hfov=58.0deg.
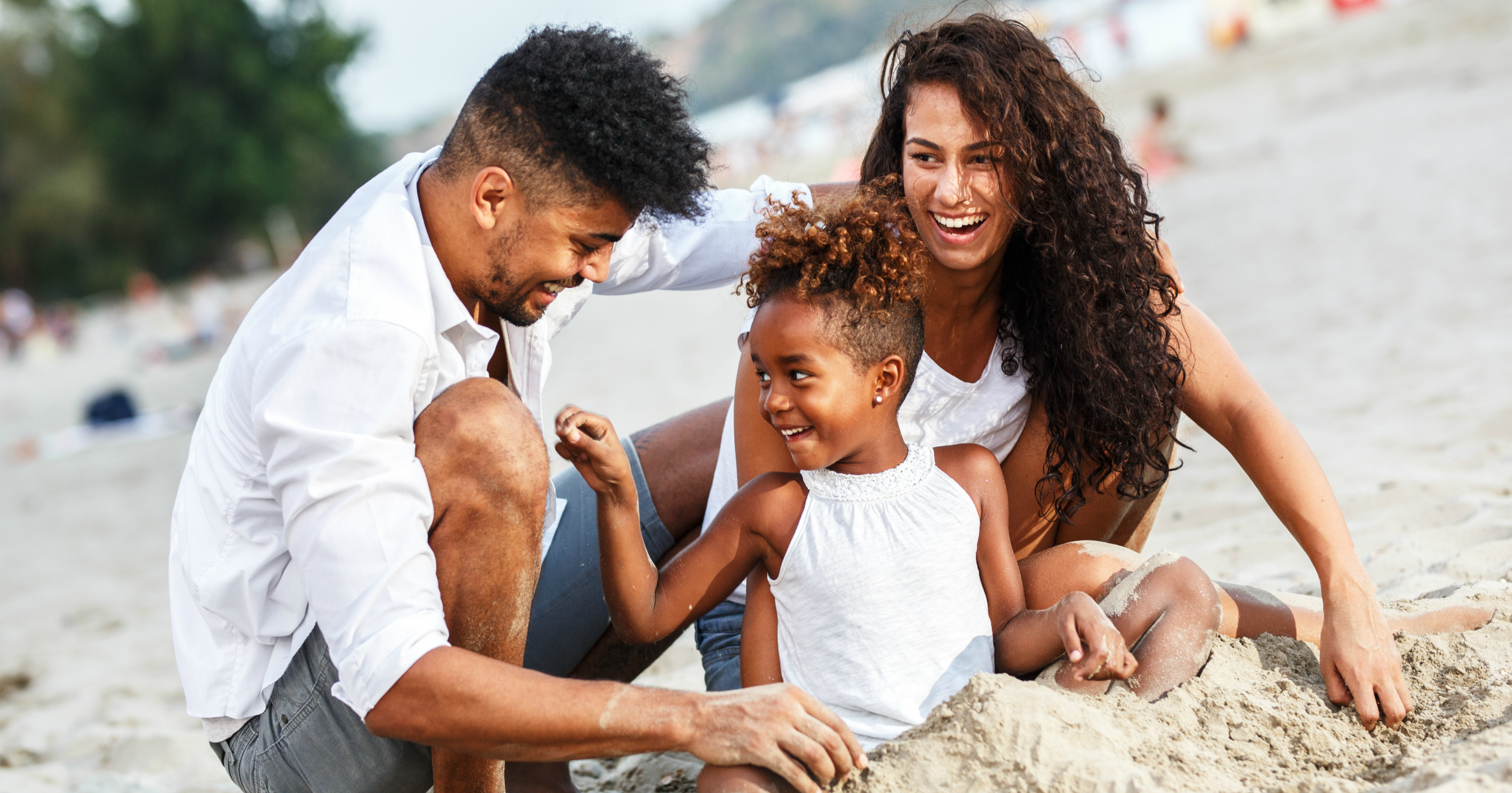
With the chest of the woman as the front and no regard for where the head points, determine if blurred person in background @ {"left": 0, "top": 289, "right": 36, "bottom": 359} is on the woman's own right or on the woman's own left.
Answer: on the woman's own right

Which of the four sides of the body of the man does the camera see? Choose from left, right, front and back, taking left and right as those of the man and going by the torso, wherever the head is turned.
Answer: right

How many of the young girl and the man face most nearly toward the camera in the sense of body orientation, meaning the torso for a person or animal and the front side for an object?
1

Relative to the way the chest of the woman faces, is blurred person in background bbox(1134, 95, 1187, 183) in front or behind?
behind

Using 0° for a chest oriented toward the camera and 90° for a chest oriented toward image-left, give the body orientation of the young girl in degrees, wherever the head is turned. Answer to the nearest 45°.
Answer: approximately 0°

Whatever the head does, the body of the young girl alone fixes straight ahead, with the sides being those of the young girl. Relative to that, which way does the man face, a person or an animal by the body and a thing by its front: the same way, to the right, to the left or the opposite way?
to the left

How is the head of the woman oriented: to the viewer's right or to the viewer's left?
to the viewer's left

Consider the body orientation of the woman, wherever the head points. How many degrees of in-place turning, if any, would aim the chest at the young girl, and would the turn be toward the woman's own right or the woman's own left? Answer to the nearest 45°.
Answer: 0° — they already face them

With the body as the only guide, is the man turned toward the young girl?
yes

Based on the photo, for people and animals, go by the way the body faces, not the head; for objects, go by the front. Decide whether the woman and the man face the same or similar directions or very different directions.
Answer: very different directions

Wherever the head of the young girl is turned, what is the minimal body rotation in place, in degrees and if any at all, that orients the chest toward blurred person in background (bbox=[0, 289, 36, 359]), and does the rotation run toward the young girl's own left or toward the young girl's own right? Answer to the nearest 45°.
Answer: approximately 135° to the young girl's own right
